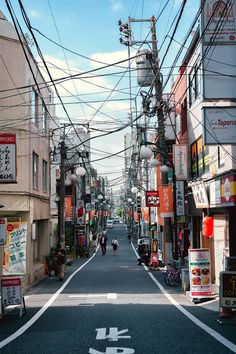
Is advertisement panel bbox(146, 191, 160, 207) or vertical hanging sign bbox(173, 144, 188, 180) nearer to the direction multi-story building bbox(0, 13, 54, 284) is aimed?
the vertical hanging sign

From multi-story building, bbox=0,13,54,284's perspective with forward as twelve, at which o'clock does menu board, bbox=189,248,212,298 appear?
The menu board is roughly at 12 o'clock from the multi-story building.

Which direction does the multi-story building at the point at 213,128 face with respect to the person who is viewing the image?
facing the viewer and to the left of the viewer

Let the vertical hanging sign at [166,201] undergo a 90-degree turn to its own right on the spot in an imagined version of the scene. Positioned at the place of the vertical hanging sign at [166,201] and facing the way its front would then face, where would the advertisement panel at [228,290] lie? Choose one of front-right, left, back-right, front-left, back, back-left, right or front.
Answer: left

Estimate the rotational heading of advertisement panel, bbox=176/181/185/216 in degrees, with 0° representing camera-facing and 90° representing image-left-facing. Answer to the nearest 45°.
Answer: approximately 0°

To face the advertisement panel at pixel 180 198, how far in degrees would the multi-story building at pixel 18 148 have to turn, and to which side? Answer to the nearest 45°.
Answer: approximately 45° to its left

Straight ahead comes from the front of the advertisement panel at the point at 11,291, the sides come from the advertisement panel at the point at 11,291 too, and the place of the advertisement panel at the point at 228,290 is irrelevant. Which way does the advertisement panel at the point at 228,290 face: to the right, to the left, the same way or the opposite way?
the same way

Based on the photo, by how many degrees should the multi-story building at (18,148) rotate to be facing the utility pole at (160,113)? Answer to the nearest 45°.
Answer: approximately 45° to its left

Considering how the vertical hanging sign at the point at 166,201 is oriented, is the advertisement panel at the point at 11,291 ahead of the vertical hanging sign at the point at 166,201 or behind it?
ahead

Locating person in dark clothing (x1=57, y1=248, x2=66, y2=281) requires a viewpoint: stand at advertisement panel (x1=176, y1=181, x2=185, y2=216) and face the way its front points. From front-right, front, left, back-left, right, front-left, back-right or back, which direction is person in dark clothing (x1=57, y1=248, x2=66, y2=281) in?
right

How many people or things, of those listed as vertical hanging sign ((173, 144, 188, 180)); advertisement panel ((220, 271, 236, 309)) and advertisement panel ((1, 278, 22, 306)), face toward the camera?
3

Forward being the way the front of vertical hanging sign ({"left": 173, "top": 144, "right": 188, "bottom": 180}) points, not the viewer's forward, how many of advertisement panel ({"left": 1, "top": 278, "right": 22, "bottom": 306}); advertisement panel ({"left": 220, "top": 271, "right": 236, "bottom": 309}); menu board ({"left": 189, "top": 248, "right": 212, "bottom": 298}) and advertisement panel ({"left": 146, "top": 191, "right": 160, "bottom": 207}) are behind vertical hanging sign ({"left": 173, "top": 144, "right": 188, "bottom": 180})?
1

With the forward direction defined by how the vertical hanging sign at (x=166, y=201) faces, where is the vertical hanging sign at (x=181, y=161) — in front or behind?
in front

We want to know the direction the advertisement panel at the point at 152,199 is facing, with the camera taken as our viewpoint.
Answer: facing the viewer

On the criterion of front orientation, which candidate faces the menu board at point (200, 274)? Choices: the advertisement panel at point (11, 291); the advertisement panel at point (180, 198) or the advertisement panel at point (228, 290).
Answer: the advertisement panel at point (180, 198)

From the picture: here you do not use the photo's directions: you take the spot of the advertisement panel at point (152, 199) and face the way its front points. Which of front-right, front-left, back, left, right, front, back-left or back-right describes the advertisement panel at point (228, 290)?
front

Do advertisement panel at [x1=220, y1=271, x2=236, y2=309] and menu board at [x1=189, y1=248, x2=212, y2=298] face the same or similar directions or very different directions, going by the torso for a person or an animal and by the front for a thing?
same or similar directions

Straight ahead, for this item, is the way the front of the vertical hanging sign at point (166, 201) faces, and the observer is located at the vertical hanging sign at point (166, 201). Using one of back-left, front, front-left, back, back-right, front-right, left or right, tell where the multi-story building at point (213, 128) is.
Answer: front

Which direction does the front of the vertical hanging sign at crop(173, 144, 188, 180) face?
toward the camera

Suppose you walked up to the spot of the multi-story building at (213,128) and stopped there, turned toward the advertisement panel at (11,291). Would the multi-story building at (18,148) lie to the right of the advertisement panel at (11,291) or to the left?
right

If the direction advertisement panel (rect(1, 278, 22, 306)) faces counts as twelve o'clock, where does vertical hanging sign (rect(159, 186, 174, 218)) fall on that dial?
The vertical hanging sign is roughly at 7 o'clock from the advertisement panel.
